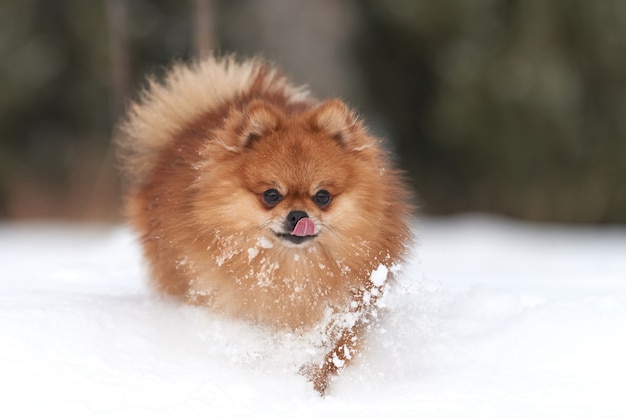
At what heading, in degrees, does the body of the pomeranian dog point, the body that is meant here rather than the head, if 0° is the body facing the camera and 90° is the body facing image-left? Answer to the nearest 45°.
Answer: approximately 315°
